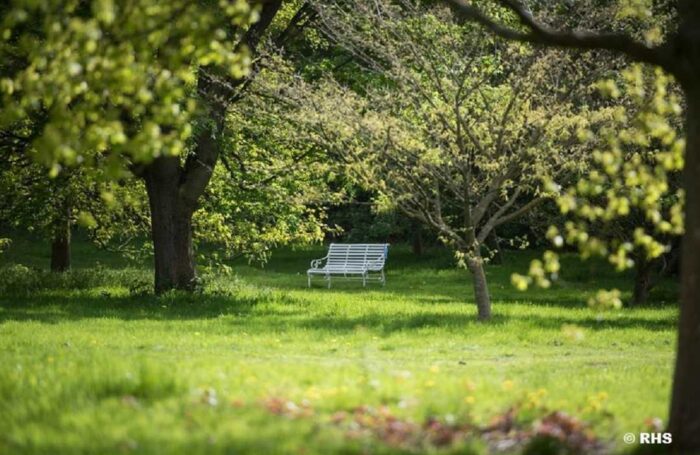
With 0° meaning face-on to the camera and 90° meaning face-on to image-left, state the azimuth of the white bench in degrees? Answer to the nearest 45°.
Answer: approximately 45°

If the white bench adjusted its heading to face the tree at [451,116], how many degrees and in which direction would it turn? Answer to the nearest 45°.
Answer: approximately 45° to its left

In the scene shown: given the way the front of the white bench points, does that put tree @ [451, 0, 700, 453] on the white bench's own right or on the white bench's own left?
on the white bench's own left

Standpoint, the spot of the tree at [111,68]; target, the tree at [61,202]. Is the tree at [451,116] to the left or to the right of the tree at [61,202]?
right

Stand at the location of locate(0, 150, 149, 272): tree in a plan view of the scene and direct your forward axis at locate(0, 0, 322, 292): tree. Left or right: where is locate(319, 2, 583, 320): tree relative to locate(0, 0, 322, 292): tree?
left

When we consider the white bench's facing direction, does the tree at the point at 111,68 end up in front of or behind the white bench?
in front
